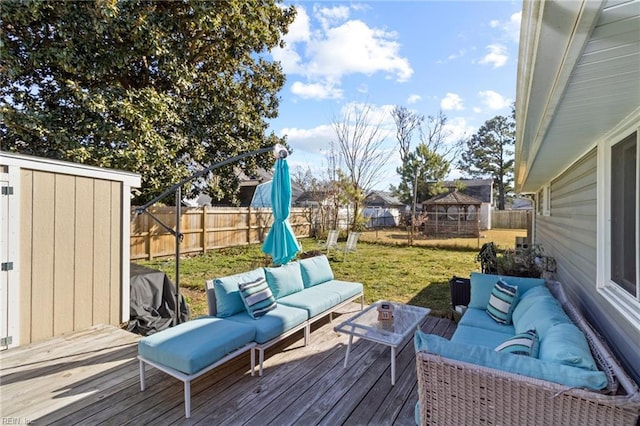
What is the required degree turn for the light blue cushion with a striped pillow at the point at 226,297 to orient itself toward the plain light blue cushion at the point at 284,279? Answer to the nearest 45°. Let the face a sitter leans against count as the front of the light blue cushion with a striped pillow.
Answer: approximately 90° to its left

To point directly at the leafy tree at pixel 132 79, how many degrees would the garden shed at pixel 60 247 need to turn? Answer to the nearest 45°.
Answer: approximately 135° to its left

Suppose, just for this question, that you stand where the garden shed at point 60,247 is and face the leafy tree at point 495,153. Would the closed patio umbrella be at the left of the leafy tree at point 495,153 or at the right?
right

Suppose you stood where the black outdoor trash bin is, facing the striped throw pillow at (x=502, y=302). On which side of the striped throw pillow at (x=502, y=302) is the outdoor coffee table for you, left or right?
right

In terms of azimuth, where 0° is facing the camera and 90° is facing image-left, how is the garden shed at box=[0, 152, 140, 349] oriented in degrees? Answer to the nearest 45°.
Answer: approximately 315°
